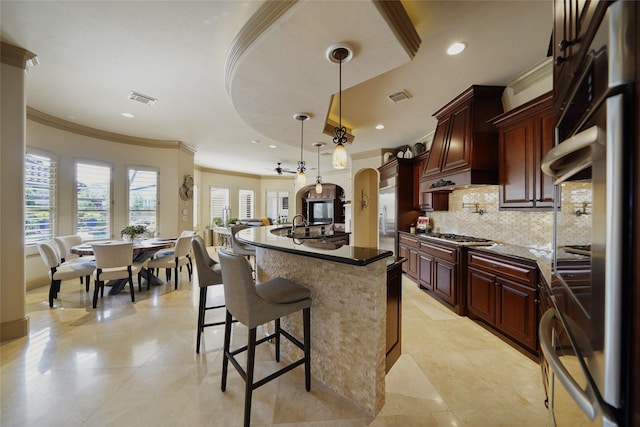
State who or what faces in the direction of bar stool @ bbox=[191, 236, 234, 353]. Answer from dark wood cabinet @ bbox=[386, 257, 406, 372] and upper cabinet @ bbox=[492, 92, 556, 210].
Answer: the upper cabinet

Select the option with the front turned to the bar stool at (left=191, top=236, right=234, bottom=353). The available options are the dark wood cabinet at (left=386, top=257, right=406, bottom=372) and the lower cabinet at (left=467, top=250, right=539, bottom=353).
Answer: the lower cabinet

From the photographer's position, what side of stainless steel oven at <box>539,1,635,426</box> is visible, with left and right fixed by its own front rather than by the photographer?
left

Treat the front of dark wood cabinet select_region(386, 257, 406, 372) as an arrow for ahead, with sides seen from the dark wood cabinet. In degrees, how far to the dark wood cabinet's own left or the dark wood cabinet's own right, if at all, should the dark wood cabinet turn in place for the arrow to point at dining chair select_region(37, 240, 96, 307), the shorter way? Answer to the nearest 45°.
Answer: approximately 180°

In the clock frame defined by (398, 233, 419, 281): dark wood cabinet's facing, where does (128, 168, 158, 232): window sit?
The window is roughly at 1 o'clock from the dark wood cabinet.

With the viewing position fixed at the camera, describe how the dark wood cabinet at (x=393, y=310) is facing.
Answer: facing to the right of the viewer
